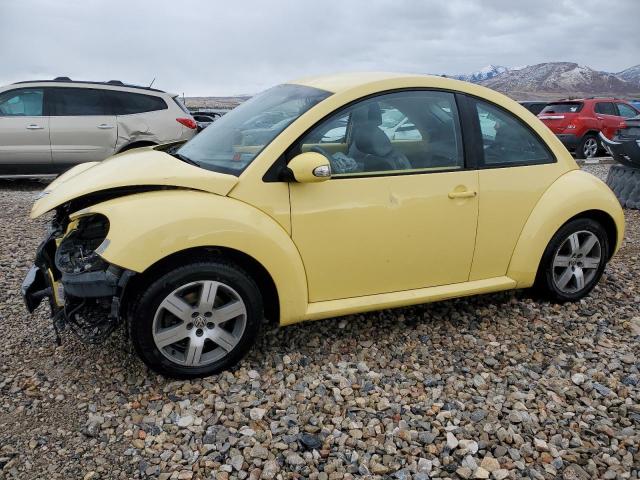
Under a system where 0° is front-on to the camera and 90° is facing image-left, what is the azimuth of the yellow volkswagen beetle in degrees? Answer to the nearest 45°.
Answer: approximately 45°

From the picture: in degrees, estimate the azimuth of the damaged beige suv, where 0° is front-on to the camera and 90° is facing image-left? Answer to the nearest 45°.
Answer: approximately 90°

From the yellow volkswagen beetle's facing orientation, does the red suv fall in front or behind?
behind

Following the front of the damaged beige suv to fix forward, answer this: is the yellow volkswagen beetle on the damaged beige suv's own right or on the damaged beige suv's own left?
on the damaged beige suv's own left

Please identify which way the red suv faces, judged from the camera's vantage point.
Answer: facing away from the viewer and to the right of the viewer

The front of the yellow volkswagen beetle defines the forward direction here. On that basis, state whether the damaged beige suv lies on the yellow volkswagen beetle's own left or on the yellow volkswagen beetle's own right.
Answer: on the yellow volkswagen beetle's own right

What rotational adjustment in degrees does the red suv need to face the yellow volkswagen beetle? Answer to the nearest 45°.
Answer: approximately 135° to its right

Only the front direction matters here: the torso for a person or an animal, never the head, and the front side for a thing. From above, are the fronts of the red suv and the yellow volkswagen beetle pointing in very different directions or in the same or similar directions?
very different directions
